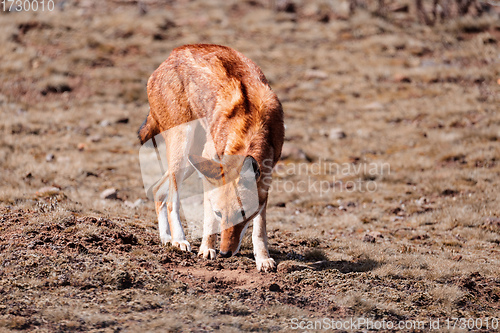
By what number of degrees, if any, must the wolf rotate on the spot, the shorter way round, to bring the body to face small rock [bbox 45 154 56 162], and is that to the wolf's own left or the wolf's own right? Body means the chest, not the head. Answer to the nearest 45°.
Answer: approximately 180°

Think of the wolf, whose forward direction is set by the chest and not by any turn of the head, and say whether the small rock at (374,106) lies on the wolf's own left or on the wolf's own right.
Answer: on the wolf's own left

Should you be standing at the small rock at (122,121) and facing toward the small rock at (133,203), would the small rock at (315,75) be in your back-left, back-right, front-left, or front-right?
back-left
